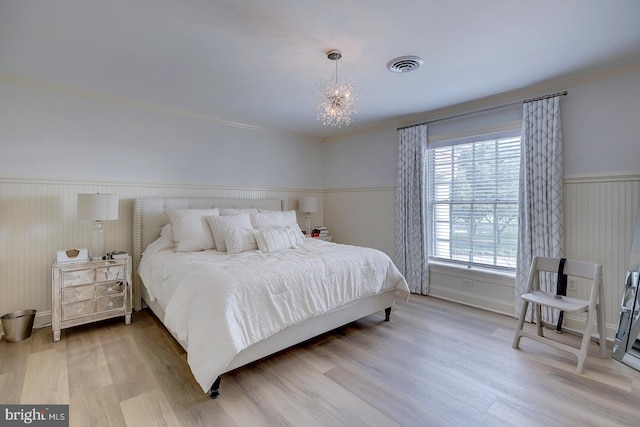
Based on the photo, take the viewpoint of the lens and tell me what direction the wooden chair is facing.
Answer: facing the viewer and to the left of the viewer

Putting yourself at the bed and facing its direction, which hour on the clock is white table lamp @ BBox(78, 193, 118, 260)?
The white table lamp is roughly at 5 o'clock from the bed.

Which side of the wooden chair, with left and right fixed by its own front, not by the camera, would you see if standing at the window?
right

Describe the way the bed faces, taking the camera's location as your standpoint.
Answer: facing the viewer and to the right of the viewer

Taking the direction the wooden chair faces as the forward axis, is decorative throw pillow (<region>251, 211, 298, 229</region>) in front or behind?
in front

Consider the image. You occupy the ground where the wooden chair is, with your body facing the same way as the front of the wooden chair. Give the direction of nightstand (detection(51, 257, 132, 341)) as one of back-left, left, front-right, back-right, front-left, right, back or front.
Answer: front

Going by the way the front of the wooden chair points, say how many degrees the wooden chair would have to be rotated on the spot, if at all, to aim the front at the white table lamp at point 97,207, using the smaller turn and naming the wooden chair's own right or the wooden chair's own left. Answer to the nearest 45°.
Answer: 0° — it already faces it

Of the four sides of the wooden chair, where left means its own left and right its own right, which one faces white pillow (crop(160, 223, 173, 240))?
front

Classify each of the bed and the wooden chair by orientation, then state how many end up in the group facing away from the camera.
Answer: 0
